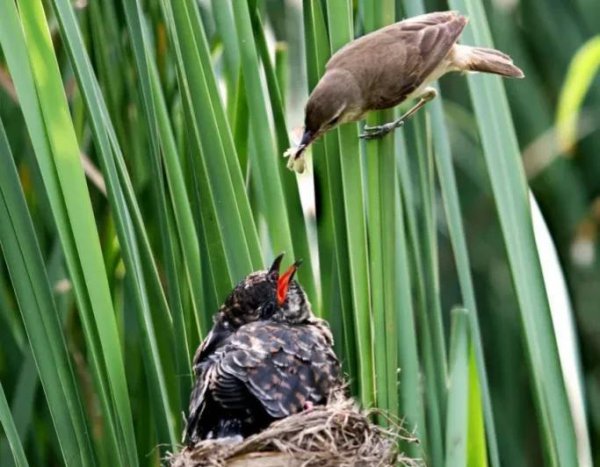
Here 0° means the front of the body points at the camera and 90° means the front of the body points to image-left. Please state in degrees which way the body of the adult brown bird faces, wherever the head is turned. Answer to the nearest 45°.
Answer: approximately 90°
